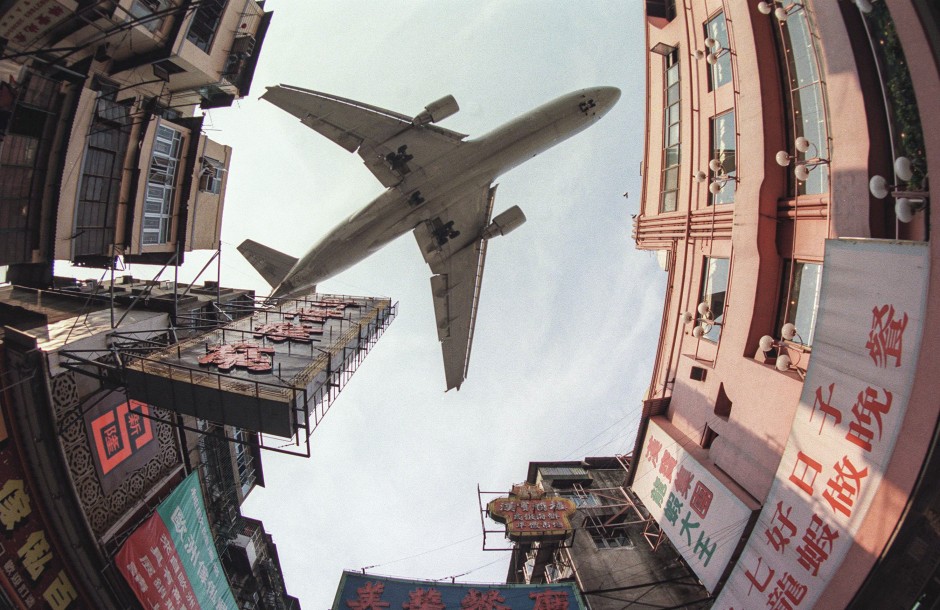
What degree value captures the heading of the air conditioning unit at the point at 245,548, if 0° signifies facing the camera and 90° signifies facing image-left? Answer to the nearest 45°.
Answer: approximately 270°

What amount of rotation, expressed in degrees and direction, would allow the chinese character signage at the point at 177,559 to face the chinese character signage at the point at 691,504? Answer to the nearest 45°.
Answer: approximately 45° to its left

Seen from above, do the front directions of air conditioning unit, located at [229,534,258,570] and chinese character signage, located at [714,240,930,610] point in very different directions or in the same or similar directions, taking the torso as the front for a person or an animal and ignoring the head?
very different directions

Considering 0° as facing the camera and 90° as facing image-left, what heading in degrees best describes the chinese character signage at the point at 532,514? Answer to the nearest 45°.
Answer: approximately 0°

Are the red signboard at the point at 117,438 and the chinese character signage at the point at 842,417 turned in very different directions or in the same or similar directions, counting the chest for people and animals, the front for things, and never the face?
very different directions
